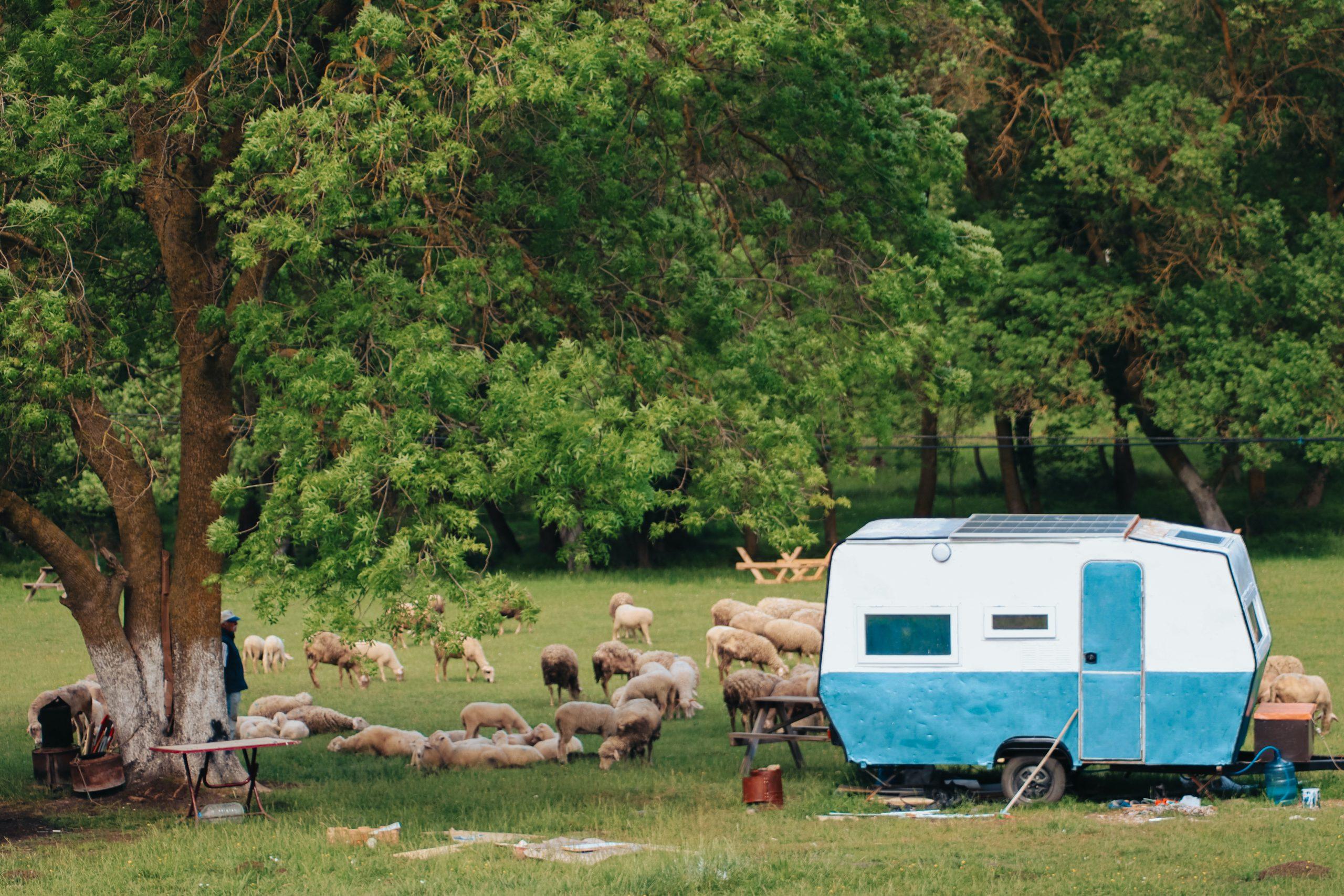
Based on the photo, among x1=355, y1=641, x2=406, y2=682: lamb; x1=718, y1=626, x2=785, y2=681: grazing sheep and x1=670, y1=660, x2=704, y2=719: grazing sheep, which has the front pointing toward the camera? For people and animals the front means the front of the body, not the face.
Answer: x1=670, y1=660, x2=704, y2=719: grazing sheep

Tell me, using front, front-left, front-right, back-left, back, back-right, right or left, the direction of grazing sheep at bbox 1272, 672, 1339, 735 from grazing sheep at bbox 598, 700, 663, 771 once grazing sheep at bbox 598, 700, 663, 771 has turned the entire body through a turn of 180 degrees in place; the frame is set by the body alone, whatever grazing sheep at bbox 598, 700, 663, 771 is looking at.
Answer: front-right

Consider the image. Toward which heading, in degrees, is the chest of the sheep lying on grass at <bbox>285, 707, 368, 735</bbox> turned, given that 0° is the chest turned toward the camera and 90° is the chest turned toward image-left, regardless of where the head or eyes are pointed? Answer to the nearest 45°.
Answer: approximately 270°

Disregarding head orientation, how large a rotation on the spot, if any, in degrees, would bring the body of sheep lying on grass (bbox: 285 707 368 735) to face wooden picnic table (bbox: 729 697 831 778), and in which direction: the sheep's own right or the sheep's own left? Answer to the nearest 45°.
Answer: approximately 45° to the sheep's own right

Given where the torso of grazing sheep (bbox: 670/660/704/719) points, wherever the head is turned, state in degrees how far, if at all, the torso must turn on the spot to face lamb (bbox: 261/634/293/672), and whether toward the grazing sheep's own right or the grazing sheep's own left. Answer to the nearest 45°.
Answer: approximately 135° to the grazing sheep's own right

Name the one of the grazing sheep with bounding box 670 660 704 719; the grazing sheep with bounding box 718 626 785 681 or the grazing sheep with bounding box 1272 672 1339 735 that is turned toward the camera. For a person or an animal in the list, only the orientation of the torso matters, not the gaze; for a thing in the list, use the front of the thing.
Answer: the grazing sheep with bounding box 670 660 704 719

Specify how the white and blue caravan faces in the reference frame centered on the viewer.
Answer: facing to the right of the viewer

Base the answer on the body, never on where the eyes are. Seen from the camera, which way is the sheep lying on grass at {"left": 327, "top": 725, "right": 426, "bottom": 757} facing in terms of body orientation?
to the viewer's left

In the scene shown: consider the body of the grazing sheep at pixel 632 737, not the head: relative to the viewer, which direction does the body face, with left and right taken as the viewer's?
facing the viewer and to the left of the viewer

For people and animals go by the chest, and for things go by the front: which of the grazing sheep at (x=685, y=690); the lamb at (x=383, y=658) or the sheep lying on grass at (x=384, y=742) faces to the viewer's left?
the sheep lying on grass

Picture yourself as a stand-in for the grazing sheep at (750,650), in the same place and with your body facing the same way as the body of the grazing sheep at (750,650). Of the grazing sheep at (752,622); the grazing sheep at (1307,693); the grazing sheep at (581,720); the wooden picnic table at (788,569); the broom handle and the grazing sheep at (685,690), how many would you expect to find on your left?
2

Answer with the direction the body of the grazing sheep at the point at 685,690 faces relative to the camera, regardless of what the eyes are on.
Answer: toward the camera

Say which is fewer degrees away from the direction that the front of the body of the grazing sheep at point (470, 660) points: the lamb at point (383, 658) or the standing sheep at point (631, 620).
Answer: the standing sheep
